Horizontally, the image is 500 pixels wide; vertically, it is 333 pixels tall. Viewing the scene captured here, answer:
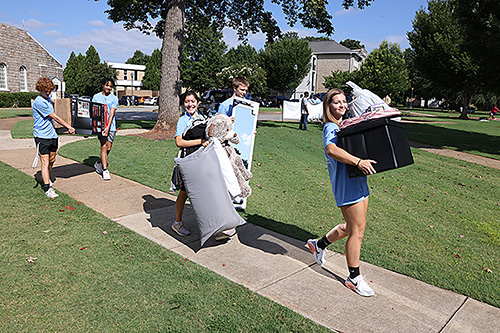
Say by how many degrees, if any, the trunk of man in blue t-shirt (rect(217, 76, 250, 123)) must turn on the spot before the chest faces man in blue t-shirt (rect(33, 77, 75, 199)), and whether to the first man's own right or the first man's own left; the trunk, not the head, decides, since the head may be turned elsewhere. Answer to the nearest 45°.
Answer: approximately 135° to the first man's own right

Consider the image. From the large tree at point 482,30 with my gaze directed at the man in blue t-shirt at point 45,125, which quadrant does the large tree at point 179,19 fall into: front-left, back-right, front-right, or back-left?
front-right

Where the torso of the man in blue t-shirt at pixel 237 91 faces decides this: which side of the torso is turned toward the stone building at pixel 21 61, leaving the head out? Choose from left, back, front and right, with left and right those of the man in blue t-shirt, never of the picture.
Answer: back

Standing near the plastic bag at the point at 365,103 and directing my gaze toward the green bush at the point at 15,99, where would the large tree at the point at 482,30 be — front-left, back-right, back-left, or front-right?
front-right

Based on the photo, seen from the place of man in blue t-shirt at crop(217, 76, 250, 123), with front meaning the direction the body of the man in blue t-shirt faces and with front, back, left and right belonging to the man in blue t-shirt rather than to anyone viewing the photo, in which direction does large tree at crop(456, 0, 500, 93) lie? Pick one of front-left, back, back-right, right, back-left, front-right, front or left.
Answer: left

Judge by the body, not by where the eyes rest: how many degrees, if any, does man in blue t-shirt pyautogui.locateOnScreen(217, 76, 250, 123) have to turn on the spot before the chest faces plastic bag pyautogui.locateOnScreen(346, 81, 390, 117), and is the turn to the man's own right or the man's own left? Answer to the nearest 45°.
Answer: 0° — they already face it

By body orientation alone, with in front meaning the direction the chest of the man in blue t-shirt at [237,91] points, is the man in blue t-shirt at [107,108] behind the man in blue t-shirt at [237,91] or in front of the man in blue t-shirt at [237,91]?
behind

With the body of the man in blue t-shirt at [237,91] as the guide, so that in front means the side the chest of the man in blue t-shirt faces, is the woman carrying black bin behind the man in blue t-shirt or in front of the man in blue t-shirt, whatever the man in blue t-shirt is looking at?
in front

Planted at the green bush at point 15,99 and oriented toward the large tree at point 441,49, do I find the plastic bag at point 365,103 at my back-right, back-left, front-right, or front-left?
front-right

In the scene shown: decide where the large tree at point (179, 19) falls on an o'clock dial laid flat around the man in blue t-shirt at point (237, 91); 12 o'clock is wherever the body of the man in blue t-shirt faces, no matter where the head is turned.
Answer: The large tree is roughly at 7 o'clock from the man in blue t-shirt.

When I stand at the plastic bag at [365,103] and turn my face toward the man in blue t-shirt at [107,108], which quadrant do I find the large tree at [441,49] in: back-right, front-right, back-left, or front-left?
front-right

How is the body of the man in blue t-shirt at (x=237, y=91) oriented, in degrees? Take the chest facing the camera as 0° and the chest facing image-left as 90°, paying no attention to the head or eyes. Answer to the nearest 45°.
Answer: approximately 315°

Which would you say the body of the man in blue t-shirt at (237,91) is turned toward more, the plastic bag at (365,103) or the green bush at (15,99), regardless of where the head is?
the plastic bag
